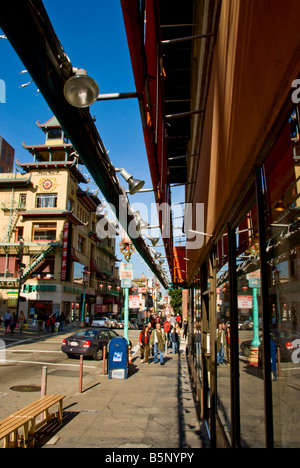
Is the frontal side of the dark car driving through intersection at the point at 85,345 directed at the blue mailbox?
no

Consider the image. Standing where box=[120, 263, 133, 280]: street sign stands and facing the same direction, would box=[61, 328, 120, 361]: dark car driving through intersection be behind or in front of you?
behind

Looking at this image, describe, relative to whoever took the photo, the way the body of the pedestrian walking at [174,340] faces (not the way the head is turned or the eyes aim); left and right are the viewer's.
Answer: facing the viewer

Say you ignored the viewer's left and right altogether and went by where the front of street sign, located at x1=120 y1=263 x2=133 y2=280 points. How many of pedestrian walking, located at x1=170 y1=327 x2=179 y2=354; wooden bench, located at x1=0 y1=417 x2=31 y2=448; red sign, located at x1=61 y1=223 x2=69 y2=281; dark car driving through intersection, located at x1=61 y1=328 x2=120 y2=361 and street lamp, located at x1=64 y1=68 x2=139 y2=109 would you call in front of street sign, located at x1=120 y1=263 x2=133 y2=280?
2

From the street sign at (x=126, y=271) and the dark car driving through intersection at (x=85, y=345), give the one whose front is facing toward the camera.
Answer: the street sign

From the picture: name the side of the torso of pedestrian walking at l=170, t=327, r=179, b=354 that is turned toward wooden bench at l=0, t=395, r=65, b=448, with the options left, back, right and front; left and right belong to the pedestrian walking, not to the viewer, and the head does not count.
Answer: front

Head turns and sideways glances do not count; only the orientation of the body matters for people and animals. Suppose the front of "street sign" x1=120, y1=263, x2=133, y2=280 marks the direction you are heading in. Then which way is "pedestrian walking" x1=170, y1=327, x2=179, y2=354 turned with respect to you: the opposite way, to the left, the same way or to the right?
the same way

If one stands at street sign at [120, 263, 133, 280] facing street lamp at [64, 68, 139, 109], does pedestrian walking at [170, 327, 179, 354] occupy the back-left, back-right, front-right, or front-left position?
back-left

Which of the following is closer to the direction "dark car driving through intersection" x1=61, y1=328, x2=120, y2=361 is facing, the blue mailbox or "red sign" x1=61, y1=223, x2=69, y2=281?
the red sign

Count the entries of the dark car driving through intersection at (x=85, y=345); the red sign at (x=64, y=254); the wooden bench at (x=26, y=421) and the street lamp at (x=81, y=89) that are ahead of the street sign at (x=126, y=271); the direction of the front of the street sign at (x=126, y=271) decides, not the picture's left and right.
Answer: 2

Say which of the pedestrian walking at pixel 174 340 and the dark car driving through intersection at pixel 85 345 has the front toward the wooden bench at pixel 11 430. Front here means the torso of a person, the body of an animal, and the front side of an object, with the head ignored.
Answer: the pedestrian walking

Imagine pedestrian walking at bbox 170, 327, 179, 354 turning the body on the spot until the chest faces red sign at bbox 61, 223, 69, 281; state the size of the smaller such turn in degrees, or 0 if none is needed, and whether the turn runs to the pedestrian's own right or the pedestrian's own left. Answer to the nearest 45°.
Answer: approximately 135° to the pedestrian's own right

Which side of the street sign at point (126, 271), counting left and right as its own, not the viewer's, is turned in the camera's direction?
front

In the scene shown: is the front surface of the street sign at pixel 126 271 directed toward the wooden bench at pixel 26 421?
yes

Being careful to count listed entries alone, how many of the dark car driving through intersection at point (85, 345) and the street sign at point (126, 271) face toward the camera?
1
